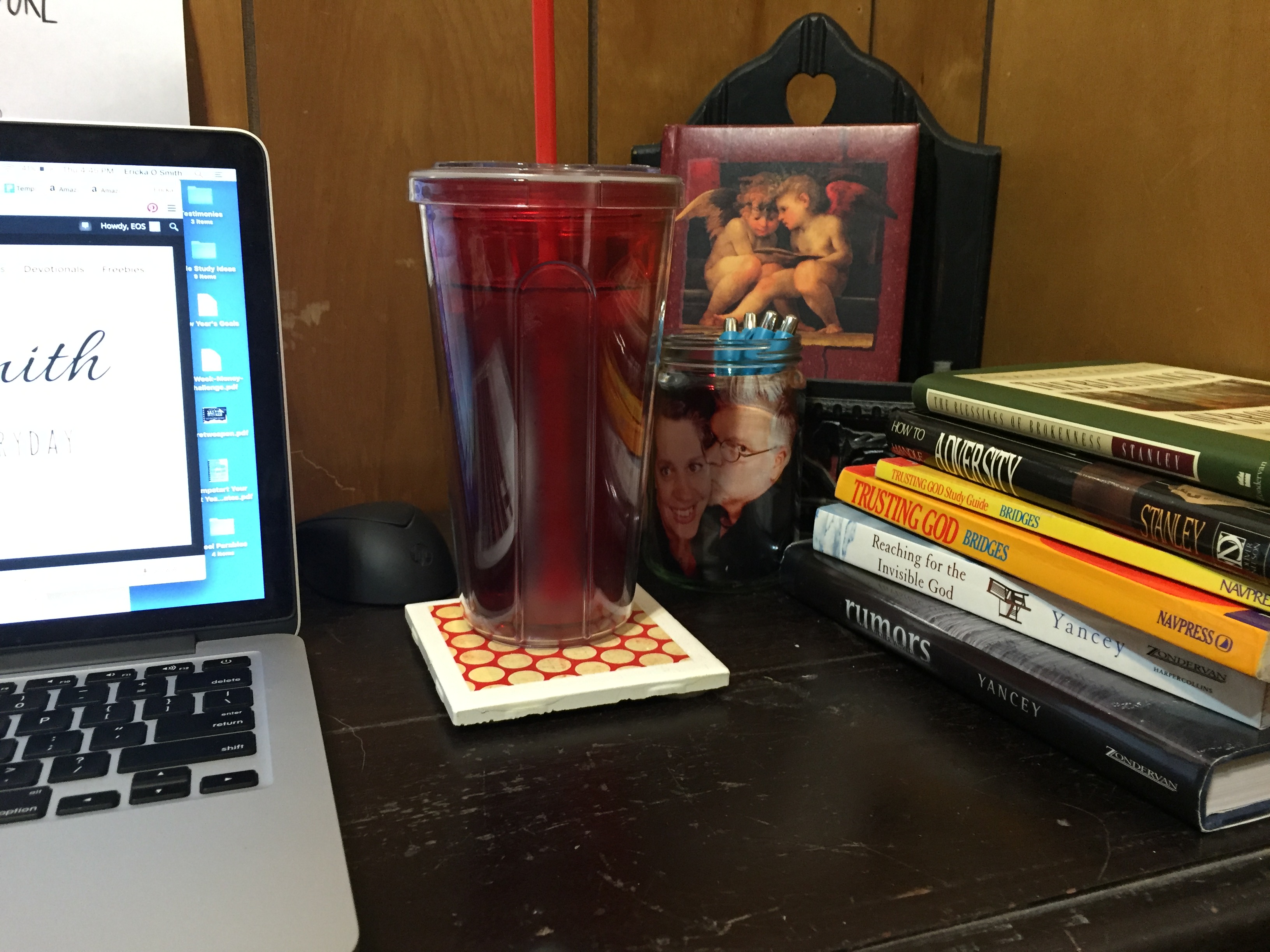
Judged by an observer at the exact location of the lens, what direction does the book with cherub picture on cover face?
facing the viewer
